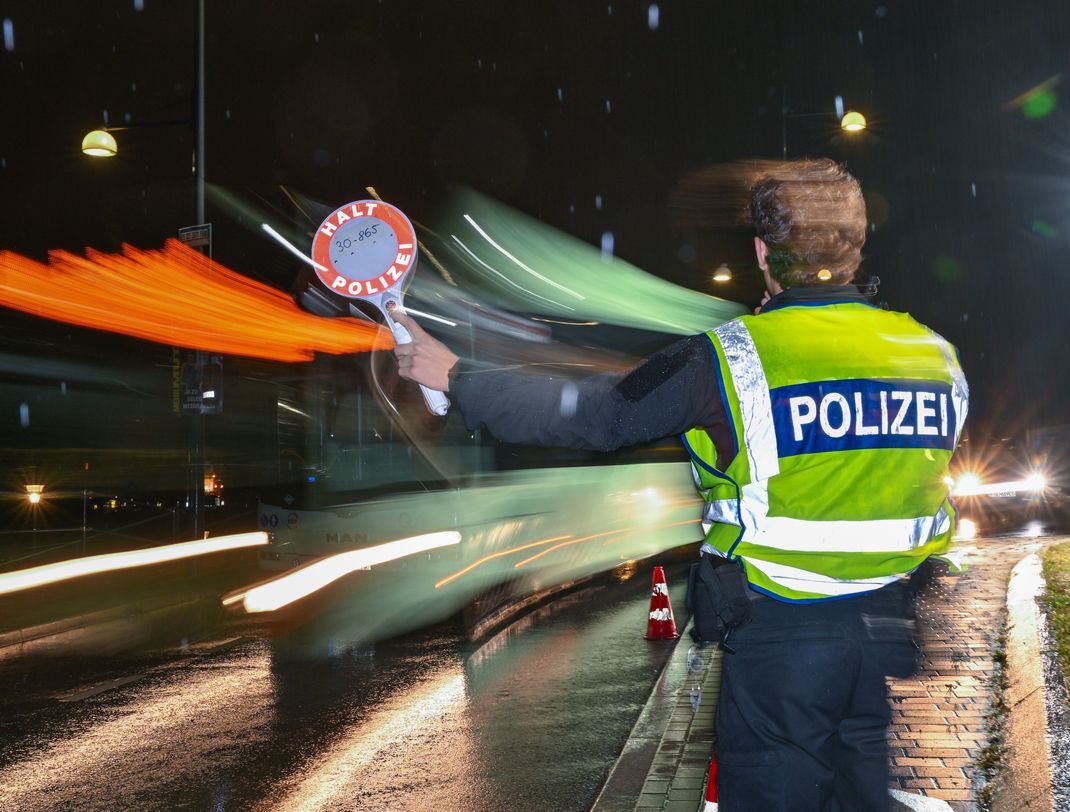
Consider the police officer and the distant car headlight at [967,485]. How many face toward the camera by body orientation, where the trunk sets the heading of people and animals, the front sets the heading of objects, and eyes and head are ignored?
1

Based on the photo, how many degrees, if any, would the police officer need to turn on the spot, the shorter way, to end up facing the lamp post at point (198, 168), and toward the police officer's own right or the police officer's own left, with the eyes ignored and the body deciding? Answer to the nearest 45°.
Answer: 0° — they already face it

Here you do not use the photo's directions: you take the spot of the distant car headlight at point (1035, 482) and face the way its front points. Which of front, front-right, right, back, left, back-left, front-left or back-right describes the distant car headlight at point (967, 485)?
front-right

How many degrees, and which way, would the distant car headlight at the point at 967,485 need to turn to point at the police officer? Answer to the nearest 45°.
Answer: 0° — it already faces them

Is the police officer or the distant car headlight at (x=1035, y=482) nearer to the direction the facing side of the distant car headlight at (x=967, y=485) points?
the police officer

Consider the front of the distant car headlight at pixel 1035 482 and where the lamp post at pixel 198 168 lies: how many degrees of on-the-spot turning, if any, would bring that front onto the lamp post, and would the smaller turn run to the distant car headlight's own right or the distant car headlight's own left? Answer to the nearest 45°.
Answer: approximately 45° to the distant car headlight's own right

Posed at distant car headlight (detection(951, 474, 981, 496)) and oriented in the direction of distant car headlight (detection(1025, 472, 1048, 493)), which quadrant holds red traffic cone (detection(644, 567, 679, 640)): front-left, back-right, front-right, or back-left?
back-right

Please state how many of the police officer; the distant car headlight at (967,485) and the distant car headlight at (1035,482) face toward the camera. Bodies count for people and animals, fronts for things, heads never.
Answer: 2

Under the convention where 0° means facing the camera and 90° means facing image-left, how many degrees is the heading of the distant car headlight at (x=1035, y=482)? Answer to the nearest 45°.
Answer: approximately 0°

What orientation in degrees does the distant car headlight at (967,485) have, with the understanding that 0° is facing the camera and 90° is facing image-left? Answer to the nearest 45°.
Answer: approximately 0°
